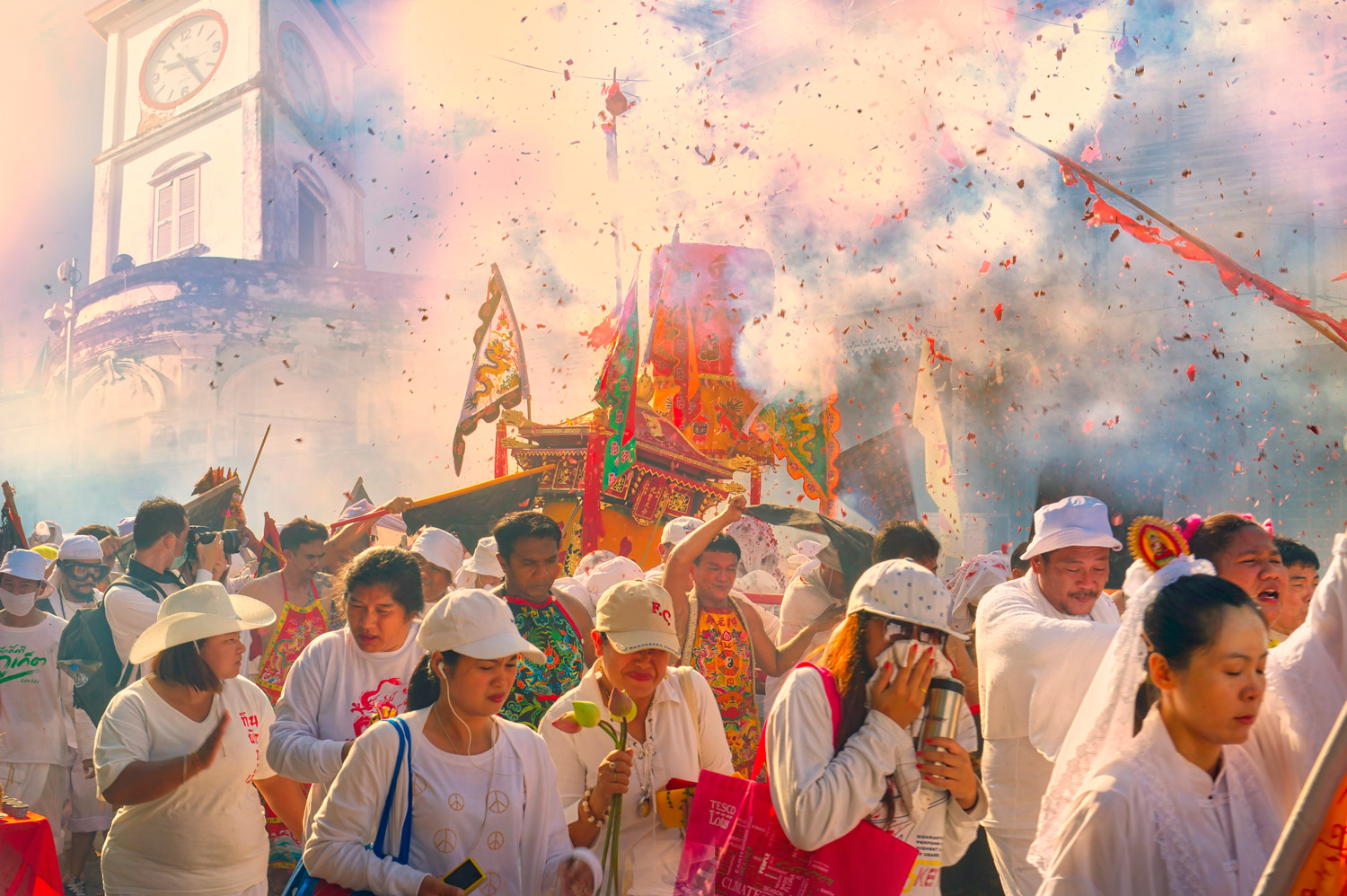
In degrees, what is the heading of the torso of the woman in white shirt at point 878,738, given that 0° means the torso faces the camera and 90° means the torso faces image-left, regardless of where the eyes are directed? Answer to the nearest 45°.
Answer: approximately 315°

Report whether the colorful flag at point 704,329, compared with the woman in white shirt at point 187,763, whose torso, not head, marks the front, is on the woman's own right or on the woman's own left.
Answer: on the woman's own left

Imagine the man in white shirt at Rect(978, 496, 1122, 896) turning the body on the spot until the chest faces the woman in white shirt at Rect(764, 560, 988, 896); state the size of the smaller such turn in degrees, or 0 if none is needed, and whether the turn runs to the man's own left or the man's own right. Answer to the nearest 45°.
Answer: approximately 45° to the man's own right

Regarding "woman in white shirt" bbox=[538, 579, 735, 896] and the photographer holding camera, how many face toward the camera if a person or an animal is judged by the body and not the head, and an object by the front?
1

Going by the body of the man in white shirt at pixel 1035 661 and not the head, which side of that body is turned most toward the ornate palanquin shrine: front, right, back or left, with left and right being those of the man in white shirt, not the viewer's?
back
